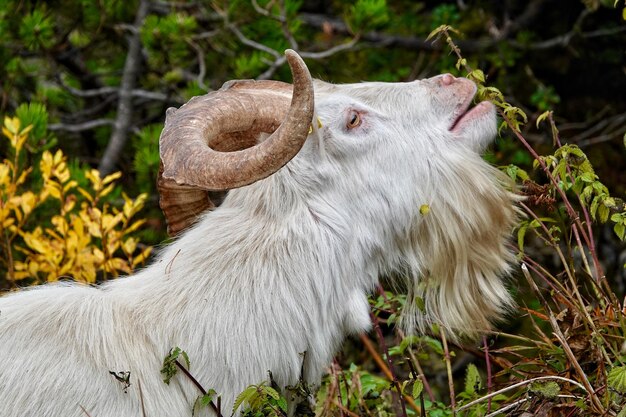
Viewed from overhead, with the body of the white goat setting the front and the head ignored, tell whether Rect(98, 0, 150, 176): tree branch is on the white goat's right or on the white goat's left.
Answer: on the white goat's left

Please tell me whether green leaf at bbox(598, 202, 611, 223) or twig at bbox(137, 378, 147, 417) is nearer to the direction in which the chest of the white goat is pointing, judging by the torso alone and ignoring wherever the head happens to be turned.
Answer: the green leaf

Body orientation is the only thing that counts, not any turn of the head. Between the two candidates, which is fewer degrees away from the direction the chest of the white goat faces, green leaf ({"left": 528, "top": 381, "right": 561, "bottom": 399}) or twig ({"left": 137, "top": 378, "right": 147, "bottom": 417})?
the green leaf

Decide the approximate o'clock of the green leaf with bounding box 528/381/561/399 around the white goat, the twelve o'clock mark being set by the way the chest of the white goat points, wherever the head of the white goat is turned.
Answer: The green leaf is roughly at 1 o'clock from the white goat.

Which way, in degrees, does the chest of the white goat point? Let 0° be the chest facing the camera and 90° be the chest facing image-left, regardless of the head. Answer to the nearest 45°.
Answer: approximately 270°
